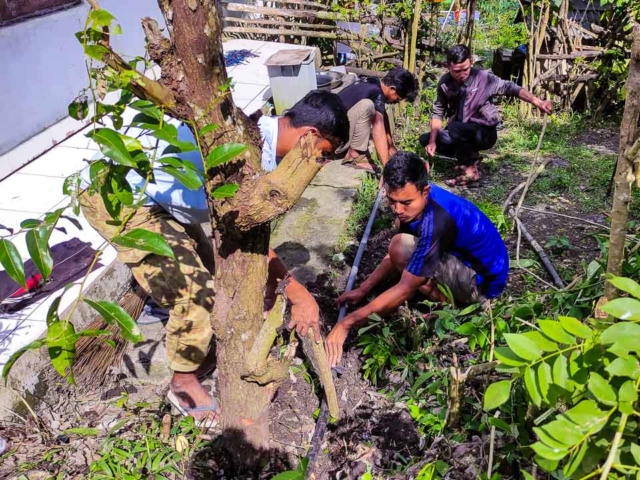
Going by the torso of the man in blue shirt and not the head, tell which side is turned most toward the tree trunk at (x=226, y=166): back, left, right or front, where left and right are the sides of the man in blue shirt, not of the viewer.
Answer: front

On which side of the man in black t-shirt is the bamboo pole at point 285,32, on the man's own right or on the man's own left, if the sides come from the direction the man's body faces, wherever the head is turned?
on the man's own left

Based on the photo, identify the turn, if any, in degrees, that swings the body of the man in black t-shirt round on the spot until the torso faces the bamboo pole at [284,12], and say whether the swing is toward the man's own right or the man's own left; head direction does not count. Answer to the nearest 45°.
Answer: approximately 90° to the man's own left

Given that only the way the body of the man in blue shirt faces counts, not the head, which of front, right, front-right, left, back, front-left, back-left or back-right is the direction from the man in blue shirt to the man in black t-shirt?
back-right

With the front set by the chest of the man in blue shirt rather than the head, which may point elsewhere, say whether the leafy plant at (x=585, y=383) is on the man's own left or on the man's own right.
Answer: on the man's own left

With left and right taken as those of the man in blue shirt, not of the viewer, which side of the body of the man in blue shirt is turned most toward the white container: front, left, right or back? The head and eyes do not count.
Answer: right

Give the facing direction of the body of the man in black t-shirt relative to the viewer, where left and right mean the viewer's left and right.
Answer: facing to the right of the viewer

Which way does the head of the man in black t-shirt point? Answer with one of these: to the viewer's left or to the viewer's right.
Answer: to the viewer's right

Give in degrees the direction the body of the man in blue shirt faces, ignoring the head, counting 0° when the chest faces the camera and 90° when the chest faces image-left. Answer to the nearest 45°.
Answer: approximately 45°

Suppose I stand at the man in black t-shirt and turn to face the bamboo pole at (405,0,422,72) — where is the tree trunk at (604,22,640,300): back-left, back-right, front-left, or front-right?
back-right
